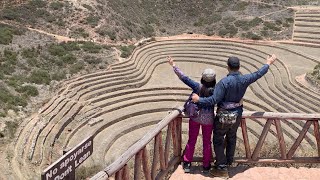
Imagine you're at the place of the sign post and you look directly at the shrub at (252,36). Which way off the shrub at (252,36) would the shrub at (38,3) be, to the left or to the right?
left

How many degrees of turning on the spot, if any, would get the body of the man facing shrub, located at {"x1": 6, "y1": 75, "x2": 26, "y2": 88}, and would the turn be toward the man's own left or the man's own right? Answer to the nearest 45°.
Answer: approximately 45° to the man's own left

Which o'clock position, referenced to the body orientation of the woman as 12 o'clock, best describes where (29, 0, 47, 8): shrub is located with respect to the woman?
The shrub is roughly at 11 o'clock from the woman.

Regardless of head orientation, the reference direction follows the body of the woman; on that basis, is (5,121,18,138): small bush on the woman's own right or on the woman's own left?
on the woman's own left

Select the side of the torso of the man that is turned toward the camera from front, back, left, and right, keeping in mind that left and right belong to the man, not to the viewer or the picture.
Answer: back

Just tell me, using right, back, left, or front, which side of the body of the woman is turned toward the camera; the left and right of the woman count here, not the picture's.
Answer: back

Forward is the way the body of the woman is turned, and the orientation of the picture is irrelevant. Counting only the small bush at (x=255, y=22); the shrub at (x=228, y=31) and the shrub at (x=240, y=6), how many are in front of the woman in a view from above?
3

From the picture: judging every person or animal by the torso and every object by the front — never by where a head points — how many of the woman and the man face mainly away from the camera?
2
